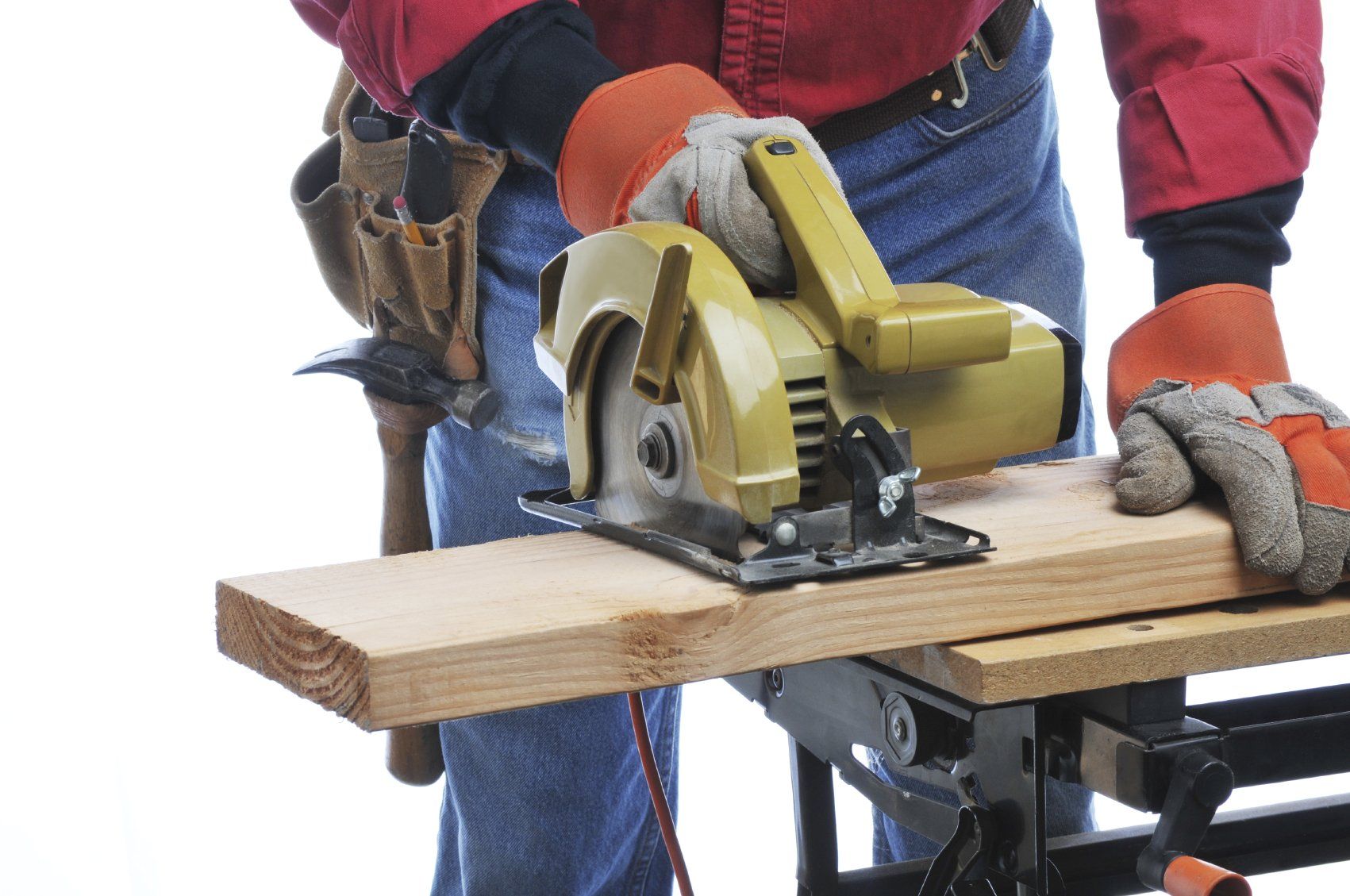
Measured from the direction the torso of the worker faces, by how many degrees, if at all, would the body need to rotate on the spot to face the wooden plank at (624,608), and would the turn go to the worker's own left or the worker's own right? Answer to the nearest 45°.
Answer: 0° — they already face it

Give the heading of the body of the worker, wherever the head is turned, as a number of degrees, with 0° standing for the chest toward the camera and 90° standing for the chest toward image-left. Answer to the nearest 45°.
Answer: approximately 0°

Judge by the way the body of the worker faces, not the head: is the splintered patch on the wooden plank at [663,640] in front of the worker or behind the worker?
in front
